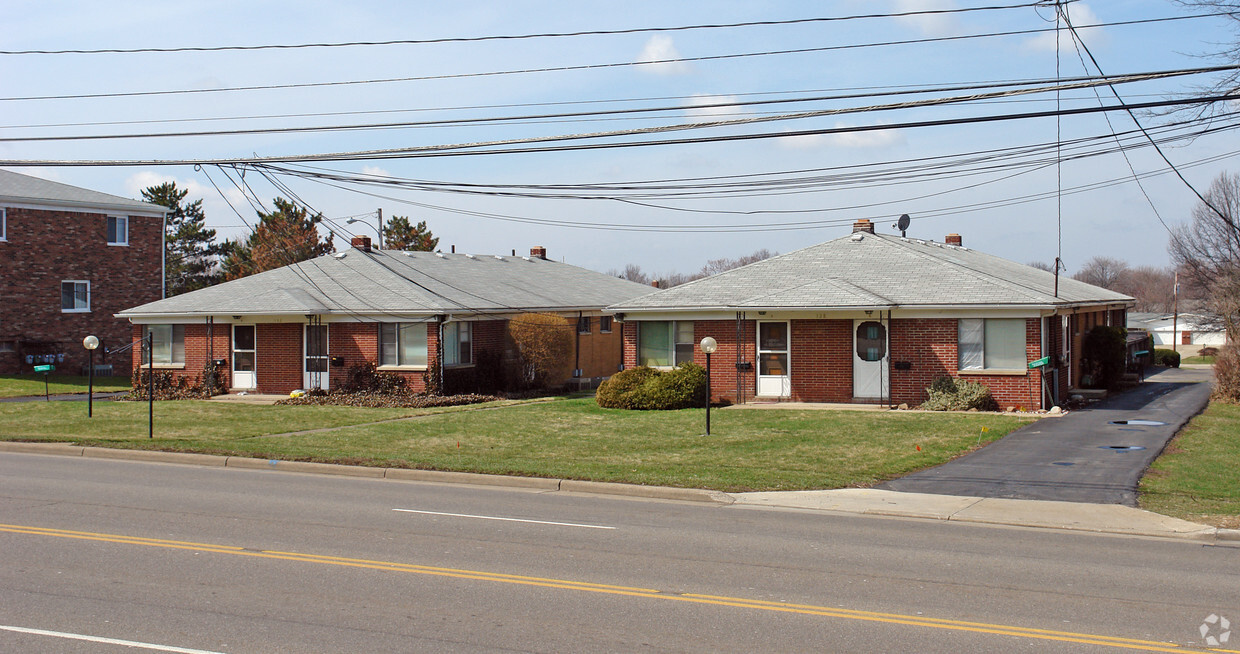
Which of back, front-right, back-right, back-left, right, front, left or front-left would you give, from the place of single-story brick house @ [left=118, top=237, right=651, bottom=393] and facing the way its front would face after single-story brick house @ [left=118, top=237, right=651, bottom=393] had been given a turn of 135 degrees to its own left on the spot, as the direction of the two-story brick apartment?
back-left

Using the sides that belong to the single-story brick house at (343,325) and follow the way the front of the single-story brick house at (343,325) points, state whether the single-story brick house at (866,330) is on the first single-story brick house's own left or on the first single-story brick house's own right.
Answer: on the first single-story brick house's own left

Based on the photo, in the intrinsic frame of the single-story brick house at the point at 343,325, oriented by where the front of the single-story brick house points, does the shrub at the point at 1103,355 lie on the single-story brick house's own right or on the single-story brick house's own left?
on the single-story brick house's own left

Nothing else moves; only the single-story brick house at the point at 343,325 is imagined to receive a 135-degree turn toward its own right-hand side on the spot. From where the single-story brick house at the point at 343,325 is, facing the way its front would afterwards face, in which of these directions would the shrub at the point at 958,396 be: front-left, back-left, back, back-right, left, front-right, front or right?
back-right

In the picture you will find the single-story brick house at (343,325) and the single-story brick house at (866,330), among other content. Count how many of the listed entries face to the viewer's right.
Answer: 0

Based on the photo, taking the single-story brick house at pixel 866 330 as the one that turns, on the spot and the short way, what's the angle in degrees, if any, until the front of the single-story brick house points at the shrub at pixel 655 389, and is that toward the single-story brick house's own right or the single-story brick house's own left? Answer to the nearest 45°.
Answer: approximately 90° to the single-story brick house's own right

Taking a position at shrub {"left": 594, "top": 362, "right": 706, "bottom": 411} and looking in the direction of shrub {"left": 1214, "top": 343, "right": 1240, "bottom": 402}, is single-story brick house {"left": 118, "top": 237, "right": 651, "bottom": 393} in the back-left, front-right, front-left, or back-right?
back-left

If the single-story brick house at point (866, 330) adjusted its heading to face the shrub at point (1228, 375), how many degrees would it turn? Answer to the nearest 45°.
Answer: approximately 90° to its left

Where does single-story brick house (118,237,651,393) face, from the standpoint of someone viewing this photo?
facing the viewer and to the left of the viewer

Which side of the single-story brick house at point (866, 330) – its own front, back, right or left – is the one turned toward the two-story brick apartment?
right

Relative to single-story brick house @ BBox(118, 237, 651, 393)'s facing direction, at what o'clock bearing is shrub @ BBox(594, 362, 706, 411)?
The shrub is roughly at 9 o'clock from the single-story brick house.

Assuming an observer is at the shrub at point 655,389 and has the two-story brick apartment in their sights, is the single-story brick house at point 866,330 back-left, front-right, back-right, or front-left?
back-right

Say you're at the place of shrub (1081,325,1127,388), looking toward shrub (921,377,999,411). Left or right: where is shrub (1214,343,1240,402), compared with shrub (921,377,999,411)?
left

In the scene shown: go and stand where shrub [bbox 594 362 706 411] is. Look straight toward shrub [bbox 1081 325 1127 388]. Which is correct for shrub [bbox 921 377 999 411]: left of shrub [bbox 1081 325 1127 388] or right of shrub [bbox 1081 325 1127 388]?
right

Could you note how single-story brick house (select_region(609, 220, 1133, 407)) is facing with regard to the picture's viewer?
facing the viewer

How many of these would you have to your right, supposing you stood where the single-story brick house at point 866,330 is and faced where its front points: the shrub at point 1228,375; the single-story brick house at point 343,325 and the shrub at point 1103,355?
1

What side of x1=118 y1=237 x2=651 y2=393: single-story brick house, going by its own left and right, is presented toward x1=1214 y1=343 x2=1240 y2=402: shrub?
left
